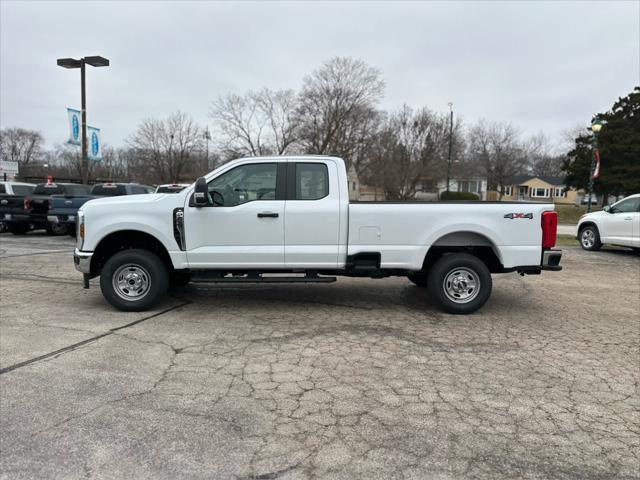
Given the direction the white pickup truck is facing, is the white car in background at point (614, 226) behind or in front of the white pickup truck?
behind

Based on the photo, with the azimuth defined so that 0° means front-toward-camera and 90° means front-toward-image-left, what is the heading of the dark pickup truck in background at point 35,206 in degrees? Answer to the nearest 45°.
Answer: approximately 225°

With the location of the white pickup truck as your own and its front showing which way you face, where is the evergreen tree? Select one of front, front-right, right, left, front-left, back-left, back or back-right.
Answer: back-right

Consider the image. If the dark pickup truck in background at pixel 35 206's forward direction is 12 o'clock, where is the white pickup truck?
The white pickup truck is roughly at 4 o'clock from the dark pickup truck in background.

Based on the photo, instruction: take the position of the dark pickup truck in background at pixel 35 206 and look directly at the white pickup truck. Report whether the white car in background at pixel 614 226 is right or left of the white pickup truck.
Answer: left

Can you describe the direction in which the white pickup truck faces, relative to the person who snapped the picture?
facing to the left of the viewer

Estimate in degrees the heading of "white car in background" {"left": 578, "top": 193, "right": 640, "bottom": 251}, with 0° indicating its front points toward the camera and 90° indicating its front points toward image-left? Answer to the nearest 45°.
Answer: approximately 90°

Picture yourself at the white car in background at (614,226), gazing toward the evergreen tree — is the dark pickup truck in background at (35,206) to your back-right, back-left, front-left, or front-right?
back-left

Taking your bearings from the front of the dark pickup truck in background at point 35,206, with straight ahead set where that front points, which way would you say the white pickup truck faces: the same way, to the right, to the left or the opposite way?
to the left

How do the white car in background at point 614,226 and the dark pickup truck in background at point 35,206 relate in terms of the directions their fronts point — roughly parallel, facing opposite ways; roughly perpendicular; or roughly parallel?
roughly perpendicular

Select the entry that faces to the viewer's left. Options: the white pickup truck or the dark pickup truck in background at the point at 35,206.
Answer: the white pickup truck

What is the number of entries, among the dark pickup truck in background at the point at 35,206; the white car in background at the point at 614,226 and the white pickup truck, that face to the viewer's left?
2
